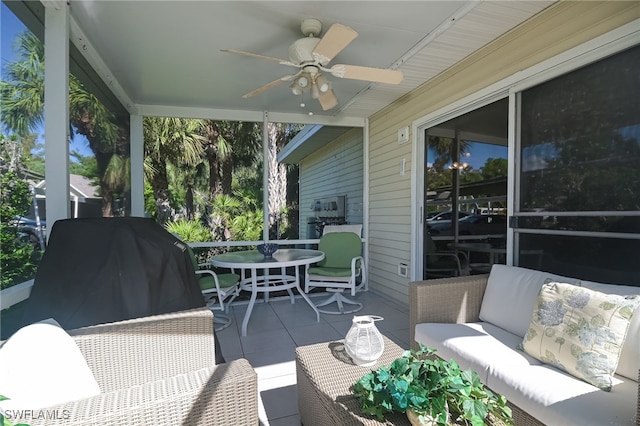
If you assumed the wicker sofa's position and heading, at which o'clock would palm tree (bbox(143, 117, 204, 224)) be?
The palm tree is roughly at 2 o'clock from the wicker sofa.

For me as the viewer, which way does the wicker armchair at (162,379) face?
facing the viewer and to the right of the viewer

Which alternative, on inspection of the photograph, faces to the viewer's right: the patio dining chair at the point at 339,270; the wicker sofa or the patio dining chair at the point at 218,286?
the patio dining chair at the point at 218,286

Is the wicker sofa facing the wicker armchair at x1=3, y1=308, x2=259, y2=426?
yes

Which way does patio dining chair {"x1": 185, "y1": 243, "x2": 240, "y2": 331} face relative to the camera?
to the viewer's right

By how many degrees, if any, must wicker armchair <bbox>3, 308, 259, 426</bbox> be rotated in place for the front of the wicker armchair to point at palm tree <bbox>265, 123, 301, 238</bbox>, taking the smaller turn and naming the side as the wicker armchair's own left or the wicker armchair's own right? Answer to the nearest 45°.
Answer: approximately 90° to the wicker armchair's own left

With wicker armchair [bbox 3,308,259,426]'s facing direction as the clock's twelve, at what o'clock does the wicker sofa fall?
The wicker sofa is roughly at 11 o'clock from the wicker armchair.

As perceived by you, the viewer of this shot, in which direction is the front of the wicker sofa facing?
facing the viewer and to the left of the viewer

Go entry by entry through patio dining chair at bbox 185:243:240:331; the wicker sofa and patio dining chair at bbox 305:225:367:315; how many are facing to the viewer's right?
1

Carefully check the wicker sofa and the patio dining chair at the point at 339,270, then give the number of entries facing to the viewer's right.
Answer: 0

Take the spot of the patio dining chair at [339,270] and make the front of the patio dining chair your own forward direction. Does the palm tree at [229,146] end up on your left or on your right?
on your right

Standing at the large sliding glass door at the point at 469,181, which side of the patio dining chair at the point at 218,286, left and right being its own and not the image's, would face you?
front

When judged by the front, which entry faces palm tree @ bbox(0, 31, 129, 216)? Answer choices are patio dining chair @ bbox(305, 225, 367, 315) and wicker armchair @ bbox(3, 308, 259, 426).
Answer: the patio dining chair

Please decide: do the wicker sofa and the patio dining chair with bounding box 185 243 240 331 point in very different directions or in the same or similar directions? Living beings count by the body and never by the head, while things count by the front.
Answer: very different directions

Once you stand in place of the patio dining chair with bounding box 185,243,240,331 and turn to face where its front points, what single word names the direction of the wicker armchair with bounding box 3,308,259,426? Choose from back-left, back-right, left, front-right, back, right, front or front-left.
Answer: right
